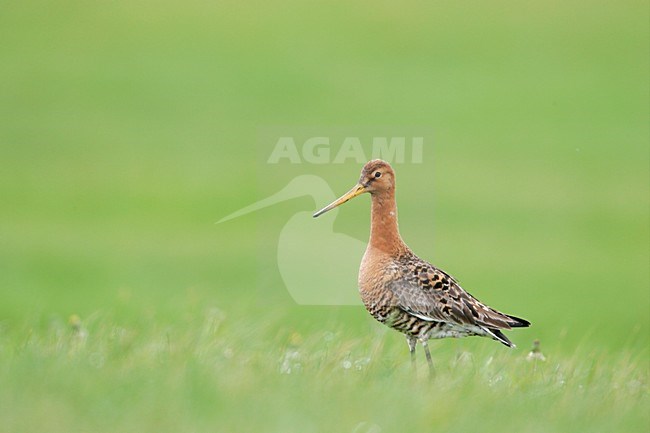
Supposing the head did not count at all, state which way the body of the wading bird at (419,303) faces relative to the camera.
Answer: to the viewer's left
